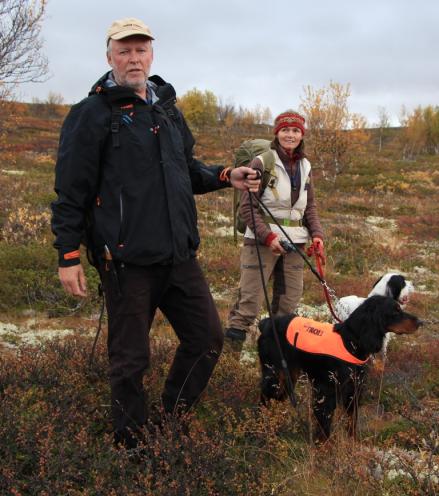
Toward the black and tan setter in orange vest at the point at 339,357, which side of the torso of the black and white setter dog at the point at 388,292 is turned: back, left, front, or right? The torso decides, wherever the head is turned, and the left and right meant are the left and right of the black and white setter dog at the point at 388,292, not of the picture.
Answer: right

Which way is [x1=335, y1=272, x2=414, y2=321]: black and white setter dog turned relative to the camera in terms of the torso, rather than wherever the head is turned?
to the viewer's right

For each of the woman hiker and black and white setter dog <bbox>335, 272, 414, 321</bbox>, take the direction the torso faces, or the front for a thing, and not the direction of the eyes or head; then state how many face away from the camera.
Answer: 0

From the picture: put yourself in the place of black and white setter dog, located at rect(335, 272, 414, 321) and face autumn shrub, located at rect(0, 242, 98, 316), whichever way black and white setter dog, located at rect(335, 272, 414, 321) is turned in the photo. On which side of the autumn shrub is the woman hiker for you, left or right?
left

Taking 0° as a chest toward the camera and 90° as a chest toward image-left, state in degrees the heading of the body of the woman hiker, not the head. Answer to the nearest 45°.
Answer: approximately 315°

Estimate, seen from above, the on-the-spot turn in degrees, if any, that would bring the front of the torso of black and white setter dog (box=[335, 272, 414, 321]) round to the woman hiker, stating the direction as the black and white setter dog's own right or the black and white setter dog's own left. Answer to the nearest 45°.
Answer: approximately 135° to the black and white setter dog's own right

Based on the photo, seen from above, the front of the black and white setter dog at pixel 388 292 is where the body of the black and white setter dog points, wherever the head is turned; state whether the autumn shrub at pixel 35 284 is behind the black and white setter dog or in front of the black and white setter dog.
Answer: behind

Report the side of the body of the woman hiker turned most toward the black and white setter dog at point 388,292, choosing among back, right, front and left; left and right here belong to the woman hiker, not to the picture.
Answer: left
